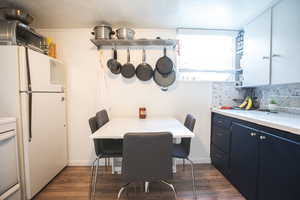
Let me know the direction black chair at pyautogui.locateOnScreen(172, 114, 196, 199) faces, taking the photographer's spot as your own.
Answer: facing to the left of the viewer

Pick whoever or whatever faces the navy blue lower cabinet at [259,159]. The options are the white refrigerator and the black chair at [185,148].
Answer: the white refrigerator

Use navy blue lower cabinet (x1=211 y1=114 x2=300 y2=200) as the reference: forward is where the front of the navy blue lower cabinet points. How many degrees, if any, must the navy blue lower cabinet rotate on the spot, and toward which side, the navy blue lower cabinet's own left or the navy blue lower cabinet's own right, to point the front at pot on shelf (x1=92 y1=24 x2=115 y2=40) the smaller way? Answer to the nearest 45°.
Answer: approximately 45° to the navy blue lower cabinet's own right

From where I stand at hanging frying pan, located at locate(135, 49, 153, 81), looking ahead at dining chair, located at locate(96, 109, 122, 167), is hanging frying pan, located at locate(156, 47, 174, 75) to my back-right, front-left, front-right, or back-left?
back-left

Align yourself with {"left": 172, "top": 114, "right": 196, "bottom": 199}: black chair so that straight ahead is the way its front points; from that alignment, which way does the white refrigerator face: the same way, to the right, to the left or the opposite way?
the opposite way

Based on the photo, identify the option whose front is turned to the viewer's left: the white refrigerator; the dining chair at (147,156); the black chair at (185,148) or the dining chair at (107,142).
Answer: the black chair

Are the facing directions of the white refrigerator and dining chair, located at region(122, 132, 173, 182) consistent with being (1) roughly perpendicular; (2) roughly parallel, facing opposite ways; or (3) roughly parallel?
roughly perpendicular

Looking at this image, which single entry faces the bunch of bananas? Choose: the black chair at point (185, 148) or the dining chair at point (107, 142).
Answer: the dining chair

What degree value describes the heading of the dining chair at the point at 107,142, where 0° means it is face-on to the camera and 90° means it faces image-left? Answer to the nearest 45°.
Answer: approximately 270°

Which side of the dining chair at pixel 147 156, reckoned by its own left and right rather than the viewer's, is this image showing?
back
